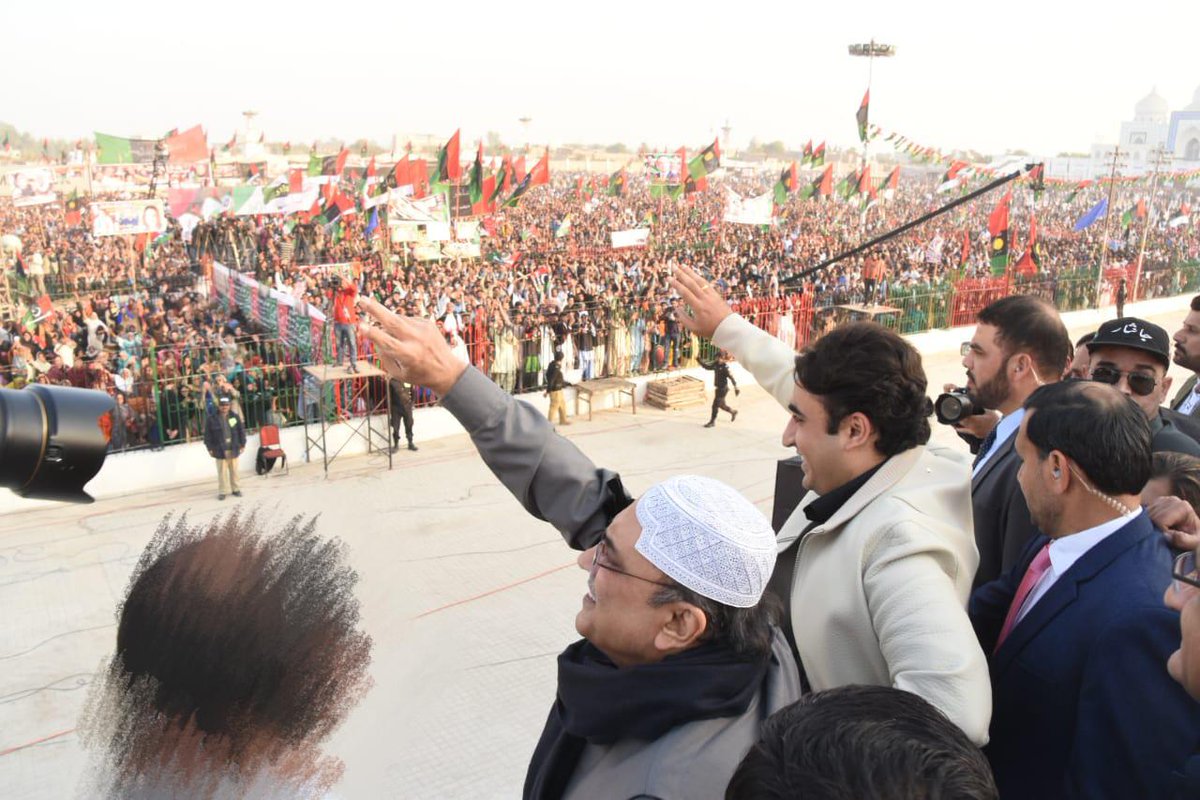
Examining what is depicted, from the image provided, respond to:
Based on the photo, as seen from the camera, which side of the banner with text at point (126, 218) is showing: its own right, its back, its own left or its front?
front

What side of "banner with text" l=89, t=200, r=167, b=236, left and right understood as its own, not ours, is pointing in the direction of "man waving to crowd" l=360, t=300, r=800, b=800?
front

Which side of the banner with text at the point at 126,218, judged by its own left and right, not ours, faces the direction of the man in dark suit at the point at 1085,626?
front

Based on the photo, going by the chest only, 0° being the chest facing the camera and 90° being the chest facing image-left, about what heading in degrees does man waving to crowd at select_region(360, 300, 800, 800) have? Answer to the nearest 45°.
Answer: approximately 90°

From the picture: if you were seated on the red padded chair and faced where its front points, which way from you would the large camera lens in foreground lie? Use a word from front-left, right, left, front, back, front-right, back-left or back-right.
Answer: front-right

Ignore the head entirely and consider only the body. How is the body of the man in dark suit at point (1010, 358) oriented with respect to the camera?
to the viewer's left

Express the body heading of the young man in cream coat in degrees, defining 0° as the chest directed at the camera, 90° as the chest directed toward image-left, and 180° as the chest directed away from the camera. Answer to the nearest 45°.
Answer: approximately 90°

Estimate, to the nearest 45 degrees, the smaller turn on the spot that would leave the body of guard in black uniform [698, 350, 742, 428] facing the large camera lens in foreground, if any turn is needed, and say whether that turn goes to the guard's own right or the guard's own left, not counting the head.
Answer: approximately 90° to the guard's own left

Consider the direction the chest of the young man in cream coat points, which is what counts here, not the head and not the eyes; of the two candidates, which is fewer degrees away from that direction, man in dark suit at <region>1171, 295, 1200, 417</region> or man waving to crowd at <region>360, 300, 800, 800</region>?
the man waving to crowd

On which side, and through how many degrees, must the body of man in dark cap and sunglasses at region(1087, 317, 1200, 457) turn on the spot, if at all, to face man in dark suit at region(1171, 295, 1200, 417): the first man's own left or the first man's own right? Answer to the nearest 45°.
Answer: approximately 135° to the first man's own right

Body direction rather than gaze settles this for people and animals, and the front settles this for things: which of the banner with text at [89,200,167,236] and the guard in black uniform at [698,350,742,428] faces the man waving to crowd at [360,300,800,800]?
the banner with text

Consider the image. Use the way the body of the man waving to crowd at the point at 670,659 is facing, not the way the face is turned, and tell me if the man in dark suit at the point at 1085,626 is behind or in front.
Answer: behind

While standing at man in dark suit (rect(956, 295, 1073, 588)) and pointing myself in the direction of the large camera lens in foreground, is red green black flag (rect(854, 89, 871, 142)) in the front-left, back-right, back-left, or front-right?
back-right
